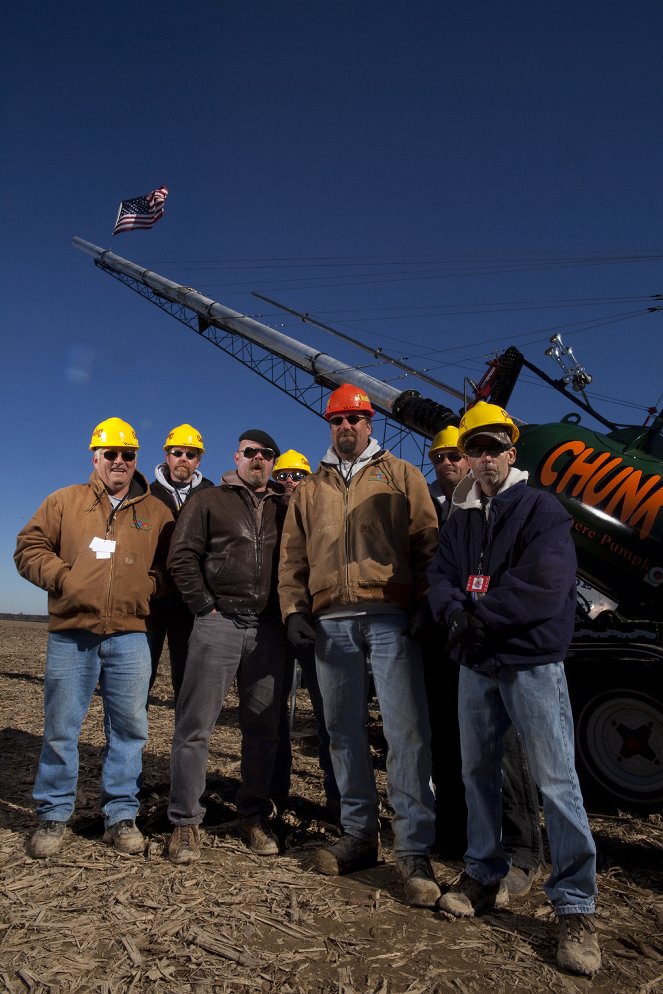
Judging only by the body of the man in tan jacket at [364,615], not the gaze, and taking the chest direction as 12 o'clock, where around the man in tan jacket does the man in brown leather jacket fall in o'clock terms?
The man in brown leather jacket is roughly at 4 o'clock from the man in tan jacket.

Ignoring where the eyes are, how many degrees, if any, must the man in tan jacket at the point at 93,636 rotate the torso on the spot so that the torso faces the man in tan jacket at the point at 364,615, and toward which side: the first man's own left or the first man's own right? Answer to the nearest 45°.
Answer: approximately 45° to the first man's own left

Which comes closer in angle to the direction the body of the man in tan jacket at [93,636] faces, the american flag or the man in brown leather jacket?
the man in brown leather jacket

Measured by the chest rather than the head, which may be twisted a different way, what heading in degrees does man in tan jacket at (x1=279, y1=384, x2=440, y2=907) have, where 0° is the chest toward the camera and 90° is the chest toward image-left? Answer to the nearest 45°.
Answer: approximately 0°

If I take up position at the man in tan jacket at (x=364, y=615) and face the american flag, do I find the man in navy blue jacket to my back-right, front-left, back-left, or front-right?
back-right

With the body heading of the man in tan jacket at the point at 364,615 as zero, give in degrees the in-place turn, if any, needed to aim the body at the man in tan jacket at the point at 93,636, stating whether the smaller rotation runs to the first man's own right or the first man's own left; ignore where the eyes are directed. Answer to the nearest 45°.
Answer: approximately 90° to the first man's own right

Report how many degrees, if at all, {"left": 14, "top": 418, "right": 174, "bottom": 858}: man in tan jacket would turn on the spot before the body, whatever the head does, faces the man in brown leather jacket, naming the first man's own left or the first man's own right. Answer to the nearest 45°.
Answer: approximately 90° to the first man's own left

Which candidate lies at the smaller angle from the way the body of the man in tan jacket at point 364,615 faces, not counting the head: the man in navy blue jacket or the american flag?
the man in navy blue jacket

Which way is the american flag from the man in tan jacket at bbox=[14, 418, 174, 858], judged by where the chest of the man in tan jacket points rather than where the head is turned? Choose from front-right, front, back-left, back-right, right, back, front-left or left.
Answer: back
